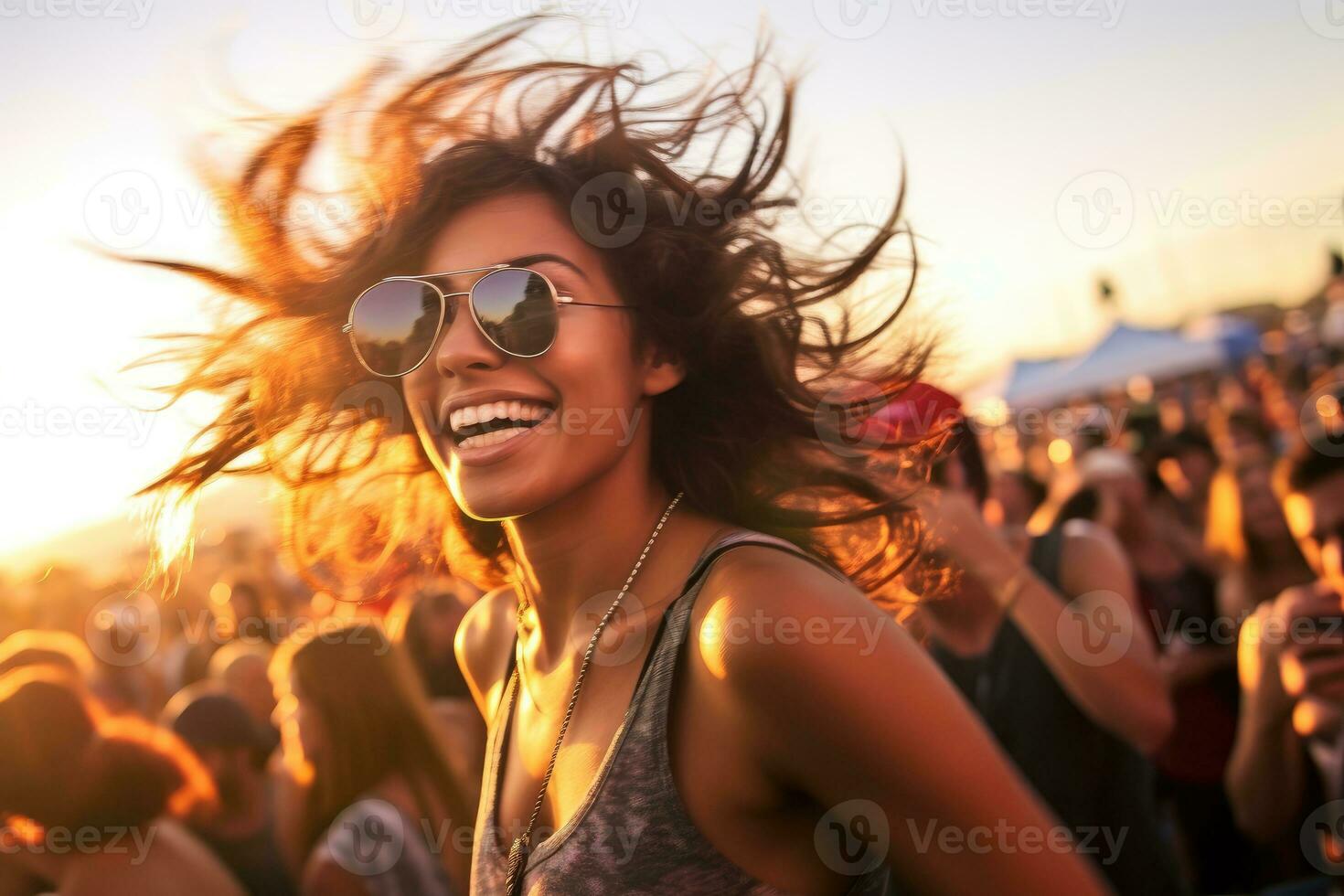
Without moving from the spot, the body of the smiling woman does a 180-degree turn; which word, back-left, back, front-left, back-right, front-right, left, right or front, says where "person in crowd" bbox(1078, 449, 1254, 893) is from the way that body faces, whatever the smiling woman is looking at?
front

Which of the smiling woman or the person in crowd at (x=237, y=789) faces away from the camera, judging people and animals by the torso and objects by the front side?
the person in crowd

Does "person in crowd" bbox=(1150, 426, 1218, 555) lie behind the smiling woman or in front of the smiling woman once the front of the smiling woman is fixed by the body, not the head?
behind

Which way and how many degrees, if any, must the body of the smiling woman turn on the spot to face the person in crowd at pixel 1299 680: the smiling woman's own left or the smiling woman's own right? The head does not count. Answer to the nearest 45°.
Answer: approximately 180°

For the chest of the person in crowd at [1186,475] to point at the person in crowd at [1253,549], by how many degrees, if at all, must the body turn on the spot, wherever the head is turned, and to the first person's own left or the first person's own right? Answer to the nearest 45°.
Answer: approximately 45° to the first person's own left

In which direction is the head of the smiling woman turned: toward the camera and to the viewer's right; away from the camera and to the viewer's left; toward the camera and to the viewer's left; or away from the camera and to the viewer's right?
toward the camera and to the viewer's left

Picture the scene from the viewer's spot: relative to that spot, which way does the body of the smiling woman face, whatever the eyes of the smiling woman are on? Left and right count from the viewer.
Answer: facing the viewer and to the left of the viewer

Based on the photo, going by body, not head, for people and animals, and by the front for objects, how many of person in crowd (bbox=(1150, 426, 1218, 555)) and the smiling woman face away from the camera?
0

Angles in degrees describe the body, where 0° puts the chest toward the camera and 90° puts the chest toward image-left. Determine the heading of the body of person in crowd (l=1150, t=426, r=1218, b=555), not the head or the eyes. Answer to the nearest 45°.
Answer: approximately 45°

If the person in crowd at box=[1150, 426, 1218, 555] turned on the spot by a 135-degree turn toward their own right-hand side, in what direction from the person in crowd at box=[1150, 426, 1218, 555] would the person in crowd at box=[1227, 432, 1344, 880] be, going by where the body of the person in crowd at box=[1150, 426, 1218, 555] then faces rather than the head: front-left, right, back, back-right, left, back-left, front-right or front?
back
